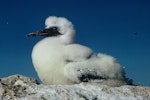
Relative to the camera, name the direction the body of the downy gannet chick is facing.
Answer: to the viewer's left
